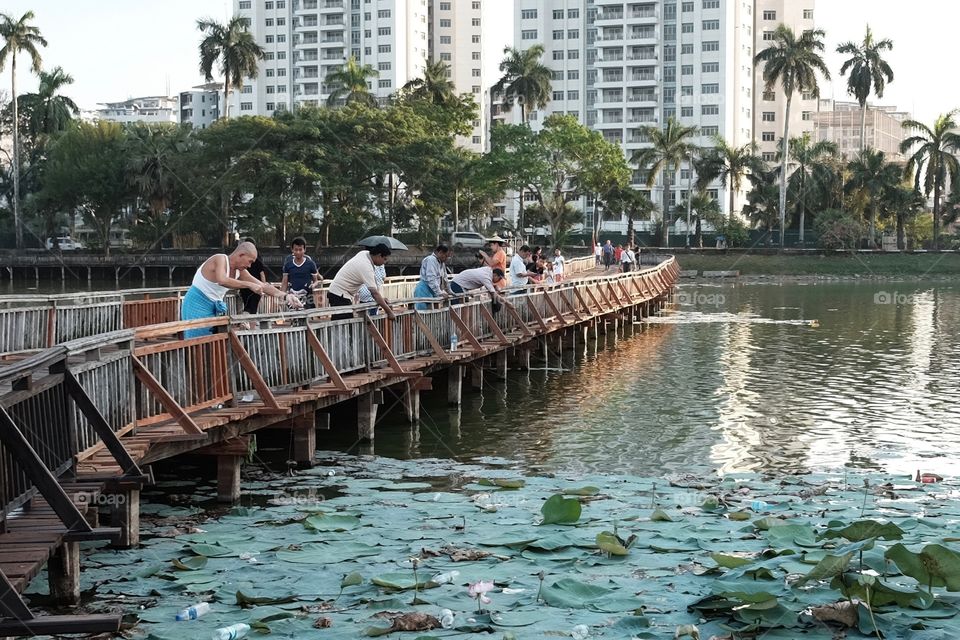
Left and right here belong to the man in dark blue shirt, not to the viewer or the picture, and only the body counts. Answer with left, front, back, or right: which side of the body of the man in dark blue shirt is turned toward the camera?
front

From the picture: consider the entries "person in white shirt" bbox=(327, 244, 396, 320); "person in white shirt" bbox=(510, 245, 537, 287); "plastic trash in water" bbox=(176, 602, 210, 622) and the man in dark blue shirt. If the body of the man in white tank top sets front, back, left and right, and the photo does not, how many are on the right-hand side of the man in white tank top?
1

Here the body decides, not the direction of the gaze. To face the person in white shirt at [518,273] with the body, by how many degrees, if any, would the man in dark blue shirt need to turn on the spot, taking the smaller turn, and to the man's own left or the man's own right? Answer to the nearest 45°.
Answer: approximately 135° to the man's own left

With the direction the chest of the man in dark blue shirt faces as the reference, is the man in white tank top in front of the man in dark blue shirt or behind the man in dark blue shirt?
in front

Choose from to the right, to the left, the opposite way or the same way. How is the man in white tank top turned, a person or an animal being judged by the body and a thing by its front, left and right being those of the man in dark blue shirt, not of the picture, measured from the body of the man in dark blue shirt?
to the left

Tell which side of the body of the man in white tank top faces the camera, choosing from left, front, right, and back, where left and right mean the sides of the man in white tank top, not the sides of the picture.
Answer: right

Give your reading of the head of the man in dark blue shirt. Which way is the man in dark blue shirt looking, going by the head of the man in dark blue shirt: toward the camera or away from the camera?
toward the camera

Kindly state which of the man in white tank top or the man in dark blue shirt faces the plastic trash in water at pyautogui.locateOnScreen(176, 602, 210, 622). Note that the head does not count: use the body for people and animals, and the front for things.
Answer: the man in dark blue shirt

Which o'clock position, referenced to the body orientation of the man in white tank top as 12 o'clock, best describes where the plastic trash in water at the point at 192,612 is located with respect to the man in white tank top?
The plastic trash in water is roughly at 3 o'clock from the man in white tank top.

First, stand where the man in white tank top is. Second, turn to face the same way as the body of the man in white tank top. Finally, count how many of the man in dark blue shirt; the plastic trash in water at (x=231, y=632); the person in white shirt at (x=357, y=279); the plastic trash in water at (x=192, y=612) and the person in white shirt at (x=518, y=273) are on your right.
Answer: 2

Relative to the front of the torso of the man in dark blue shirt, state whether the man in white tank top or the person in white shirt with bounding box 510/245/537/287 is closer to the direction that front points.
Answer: the man in white tank top

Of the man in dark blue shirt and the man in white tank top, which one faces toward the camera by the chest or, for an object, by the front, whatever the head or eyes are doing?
the man in dark blue shirt

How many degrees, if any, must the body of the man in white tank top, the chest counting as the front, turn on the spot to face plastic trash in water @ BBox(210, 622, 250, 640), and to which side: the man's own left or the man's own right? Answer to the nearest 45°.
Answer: approximately 90° to the man's own right
